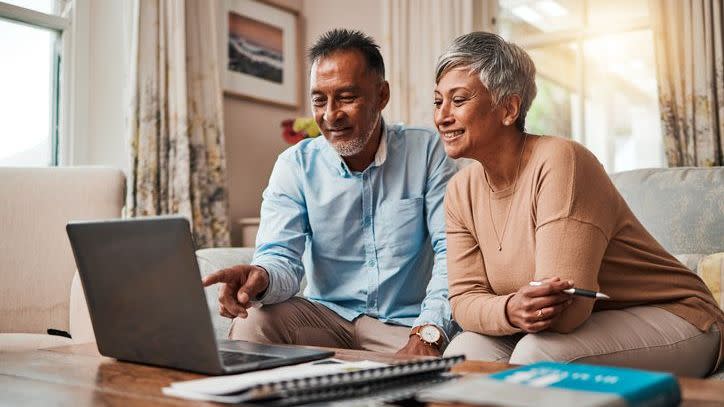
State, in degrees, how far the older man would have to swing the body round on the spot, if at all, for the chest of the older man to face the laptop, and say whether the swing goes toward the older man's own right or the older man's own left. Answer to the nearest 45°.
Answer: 0° — they already face it

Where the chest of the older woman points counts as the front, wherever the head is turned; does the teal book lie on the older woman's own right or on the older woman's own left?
on the older woman's own left

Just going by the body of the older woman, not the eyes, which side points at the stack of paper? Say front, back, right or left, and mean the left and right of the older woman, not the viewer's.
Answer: front

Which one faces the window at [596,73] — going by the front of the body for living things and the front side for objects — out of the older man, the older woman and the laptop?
the laptop

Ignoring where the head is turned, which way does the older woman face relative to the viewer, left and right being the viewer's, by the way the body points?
facing the viewer and to the left of the viewer

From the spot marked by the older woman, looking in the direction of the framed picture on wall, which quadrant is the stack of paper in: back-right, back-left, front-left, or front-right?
back-left

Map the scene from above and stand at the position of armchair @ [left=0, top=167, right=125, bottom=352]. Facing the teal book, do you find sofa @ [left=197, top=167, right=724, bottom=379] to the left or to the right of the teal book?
left

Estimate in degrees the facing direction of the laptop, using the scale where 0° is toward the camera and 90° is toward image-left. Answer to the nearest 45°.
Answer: approximately 225°

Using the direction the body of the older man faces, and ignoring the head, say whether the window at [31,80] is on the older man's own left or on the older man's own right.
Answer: on the older man's own right

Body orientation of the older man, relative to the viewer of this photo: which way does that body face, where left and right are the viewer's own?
facing the viewer

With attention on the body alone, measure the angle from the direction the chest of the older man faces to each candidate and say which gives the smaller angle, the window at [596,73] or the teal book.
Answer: the teal book

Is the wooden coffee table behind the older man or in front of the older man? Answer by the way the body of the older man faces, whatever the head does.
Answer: in front

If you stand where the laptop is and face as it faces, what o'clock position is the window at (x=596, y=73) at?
The window is roughly at 12 o'clock from the laptop.

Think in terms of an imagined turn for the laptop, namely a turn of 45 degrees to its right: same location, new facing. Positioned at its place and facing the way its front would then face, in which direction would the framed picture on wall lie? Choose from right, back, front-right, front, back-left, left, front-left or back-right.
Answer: left

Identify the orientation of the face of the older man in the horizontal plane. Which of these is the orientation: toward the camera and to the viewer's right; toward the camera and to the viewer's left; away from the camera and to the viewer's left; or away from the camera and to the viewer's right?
toward the camera and to the viewer's left

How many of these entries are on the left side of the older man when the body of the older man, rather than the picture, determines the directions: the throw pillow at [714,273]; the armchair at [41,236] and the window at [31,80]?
1

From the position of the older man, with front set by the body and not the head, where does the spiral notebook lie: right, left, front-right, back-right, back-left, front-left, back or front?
front

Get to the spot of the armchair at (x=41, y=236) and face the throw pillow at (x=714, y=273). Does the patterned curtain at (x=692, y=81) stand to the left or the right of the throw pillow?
left
